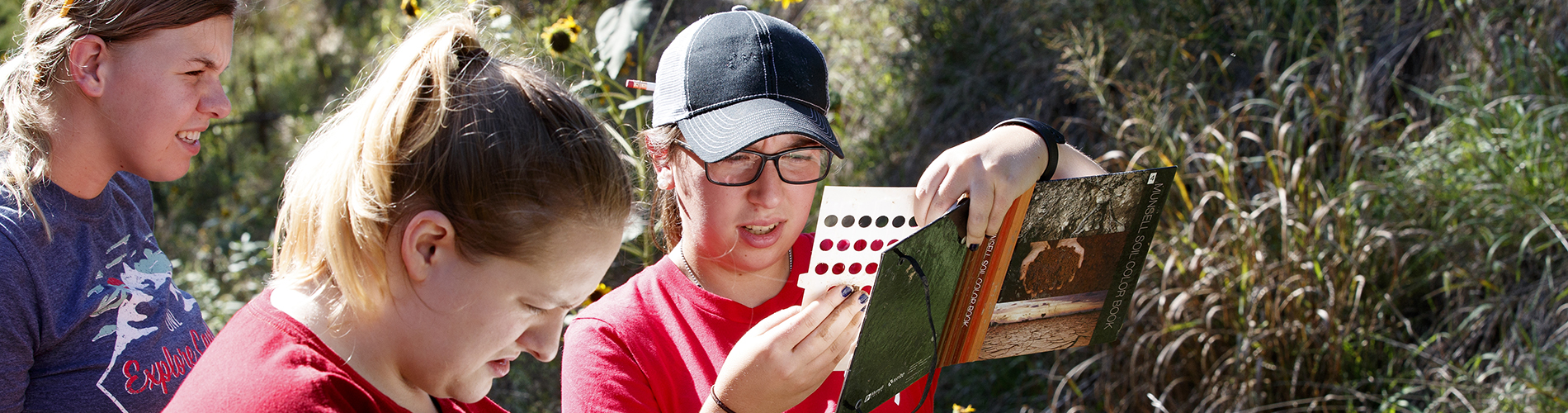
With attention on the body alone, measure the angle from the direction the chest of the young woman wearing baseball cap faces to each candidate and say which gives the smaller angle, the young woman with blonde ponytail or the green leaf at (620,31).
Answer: the young woman with blonde ponytail

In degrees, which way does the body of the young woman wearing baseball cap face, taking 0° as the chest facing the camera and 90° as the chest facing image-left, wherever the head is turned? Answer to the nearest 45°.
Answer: approximately 315°

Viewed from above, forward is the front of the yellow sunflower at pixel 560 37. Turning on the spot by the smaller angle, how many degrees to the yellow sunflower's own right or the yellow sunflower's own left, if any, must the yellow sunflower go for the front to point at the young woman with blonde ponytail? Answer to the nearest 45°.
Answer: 0° — it already faces them

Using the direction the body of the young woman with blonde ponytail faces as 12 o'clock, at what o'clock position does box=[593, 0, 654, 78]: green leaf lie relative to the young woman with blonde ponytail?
The green leaf is roughly at 10 o'clock from the young woman with blonde ponytail.

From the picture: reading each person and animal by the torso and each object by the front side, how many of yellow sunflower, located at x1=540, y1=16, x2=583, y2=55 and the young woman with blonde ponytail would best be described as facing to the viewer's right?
1

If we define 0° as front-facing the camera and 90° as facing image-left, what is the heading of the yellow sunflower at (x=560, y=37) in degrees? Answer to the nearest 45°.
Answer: approximately 0°

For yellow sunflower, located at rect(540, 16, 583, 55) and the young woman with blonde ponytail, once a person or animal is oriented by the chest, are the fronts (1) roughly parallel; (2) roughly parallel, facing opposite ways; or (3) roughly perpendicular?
roughly perpendicular

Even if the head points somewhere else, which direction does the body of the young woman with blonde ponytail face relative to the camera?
to the viewer's right
